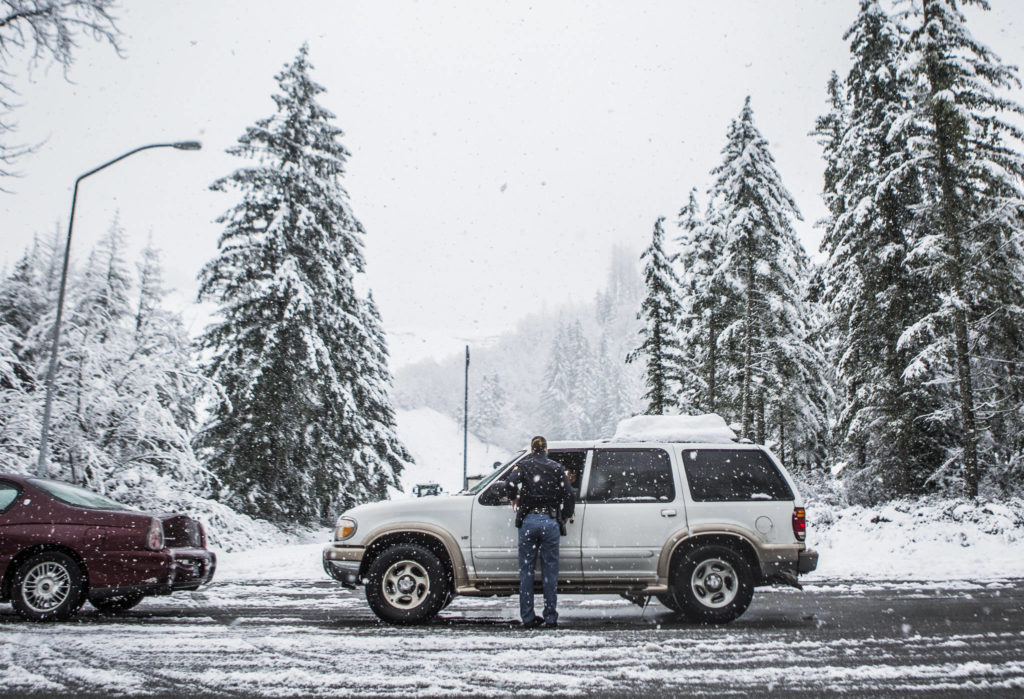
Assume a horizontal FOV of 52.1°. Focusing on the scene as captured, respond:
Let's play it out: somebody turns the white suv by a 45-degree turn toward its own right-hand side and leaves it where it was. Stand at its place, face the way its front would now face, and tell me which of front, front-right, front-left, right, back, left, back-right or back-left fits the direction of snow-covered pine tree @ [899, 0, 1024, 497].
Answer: right

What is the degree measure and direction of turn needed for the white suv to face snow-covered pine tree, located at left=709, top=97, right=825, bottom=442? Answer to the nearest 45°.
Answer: approximately 90° to its right

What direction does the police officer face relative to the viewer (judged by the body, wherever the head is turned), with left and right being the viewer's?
facing away from the viewer

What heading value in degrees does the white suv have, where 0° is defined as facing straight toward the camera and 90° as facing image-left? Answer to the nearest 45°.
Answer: approximately 90°

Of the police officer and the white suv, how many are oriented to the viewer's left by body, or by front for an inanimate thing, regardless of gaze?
1

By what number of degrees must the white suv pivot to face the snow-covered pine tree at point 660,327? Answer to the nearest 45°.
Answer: approximately 90° to its right

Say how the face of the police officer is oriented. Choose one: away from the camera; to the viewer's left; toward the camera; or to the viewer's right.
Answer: away from the camera

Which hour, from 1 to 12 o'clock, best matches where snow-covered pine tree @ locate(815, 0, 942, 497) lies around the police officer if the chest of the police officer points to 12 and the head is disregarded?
The snow-covered pine tree is roughly at 1 o'clock from the police officer.

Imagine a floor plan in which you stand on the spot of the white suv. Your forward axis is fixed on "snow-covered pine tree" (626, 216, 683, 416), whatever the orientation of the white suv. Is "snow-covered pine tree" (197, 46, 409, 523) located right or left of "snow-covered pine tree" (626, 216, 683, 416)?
left

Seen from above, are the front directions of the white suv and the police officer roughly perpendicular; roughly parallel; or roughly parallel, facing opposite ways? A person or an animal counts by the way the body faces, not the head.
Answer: roughly perpendicular

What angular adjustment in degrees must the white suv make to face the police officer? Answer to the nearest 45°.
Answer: approximately 45° to its left
